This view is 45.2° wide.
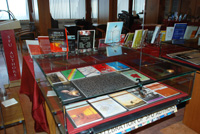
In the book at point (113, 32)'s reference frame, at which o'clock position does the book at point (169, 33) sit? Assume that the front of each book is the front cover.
the book at point (169, 33) is roughly at 8 o'clock from the book at point (113, 32).

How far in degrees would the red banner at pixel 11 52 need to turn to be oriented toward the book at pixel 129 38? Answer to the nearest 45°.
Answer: approximately 45° to its left

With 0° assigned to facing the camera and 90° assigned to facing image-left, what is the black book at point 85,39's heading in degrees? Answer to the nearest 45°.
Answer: approximately 0°

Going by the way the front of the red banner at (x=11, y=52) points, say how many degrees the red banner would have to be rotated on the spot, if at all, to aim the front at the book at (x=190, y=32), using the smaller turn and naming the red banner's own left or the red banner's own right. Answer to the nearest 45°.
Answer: approximately 45° to the red banner's own left

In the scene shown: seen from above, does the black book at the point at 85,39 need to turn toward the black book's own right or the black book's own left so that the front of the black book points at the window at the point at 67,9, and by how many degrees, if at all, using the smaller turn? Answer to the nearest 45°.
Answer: approximately 180°

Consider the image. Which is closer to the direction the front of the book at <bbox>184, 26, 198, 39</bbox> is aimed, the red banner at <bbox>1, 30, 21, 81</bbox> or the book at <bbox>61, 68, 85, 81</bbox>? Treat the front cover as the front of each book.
the book

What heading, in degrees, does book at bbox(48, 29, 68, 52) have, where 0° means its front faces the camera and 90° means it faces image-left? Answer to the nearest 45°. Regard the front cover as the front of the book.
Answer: approximately 0°
